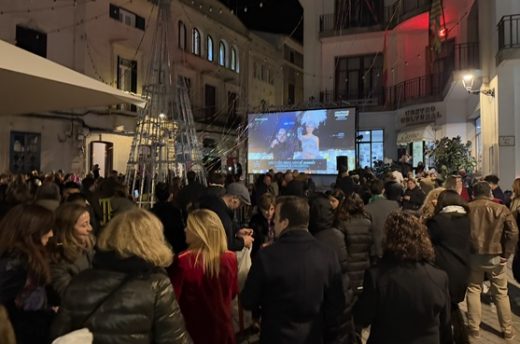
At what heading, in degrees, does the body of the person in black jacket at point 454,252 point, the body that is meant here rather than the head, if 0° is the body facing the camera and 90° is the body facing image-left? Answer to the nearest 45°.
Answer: approximately 180°

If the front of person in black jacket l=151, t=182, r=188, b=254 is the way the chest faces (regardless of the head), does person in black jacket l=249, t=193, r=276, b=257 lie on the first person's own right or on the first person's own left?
on the first person's own right

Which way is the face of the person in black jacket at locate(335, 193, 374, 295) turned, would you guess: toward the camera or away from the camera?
away from the camera

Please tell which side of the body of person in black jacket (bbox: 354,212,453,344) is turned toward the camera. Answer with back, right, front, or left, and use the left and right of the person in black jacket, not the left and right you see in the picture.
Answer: back

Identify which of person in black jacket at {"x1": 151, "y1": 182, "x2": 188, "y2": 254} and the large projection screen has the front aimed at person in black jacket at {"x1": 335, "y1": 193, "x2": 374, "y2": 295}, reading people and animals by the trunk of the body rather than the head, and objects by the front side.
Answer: the large projection screen

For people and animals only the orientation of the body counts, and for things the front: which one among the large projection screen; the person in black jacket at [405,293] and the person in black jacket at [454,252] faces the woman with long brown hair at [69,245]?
the large projection screen

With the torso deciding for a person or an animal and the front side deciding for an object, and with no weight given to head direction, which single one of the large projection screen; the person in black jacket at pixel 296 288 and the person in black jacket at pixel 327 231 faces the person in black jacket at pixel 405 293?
the large projection screen

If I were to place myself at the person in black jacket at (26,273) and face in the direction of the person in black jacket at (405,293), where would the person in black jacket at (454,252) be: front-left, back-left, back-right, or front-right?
front-left

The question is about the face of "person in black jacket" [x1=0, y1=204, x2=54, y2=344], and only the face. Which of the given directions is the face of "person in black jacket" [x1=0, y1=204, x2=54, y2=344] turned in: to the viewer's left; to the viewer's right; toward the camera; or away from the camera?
to the viewer's right

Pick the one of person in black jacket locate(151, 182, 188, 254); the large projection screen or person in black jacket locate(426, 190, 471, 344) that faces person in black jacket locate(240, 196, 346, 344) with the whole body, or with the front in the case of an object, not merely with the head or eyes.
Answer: the large projection screen

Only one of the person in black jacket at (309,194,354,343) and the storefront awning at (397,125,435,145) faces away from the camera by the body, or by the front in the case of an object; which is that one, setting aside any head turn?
the person in black jacket

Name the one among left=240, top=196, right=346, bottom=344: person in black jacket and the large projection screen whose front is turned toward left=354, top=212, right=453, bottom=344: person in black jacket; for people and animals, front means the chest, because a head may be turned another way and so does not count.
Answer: the large projection screen

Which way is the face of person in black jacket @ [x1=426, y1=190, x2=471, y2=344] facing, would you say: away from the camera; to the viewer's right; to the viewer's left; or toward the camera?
away from the camera

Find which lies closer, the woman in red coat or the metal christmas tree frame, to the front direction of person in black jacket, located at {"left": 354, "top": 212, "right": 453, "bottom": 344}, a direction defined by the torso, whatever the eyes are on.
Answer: the metal christmas tree frame

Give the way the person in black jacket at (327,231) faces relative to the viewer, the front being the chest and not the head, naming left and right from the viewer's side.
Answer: facing away from the viewer

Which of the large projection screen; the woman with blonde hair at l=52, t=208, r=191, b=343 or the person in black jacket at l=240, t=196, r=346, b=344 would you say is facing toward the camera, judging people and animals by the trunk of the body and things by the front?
the large projection screen

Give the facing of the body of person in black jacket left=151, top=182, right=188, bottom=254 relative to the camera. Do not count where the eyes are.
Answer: away from the camera

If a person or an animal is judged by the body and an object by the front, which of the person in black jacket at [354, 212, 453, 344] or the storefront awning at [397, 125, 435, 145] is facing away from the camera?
the person in black jacket

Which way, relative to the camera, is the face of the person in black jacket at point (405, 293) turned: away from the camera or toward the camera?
away from the camera

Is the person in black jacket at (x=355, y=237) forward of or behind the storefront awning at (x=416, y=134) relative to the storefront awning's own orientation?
forward
